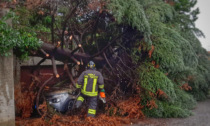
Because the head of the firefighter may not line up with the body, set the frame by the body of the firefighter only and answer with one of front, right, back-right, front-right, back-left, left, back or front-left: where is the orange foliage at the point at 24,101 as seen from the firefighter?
left

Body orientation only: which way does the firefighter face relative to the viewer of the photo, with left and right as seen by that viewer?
facing away from the viewer

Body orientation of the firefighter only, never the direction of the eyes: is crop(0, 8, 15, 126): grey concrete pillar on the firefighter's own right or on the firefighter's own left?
on the firefighter's own left

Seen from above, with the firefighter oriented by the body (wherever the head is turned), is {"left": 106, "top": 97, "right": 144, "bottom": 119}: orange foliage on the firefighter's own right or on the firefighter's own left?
on the firefighter's own right
